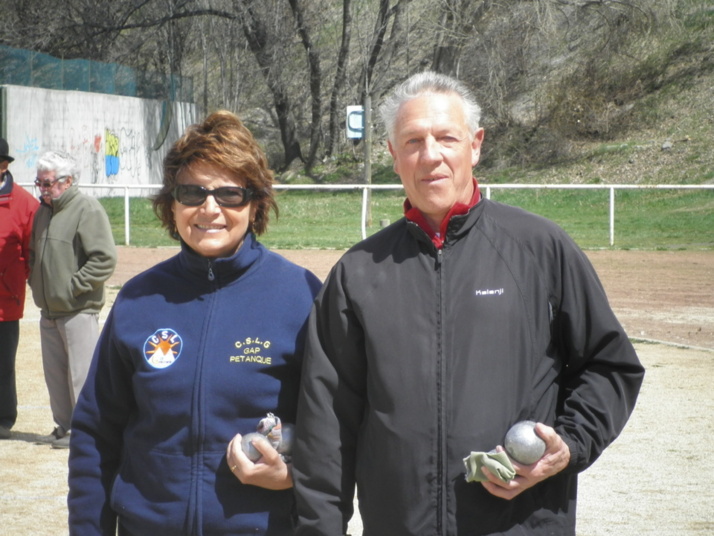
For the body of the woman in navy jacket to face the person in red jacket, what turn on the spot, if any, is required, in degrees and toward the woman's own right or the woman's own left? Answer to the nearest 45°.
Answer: approximately 180°

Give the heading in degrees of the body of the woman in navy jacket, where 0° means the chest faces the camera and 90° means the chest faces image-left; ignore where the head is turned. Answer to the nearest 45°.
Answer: approximately 0°

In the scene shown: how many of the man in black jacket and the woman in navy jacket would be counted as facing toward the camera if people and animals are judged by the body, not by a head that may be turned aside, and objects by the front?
2
